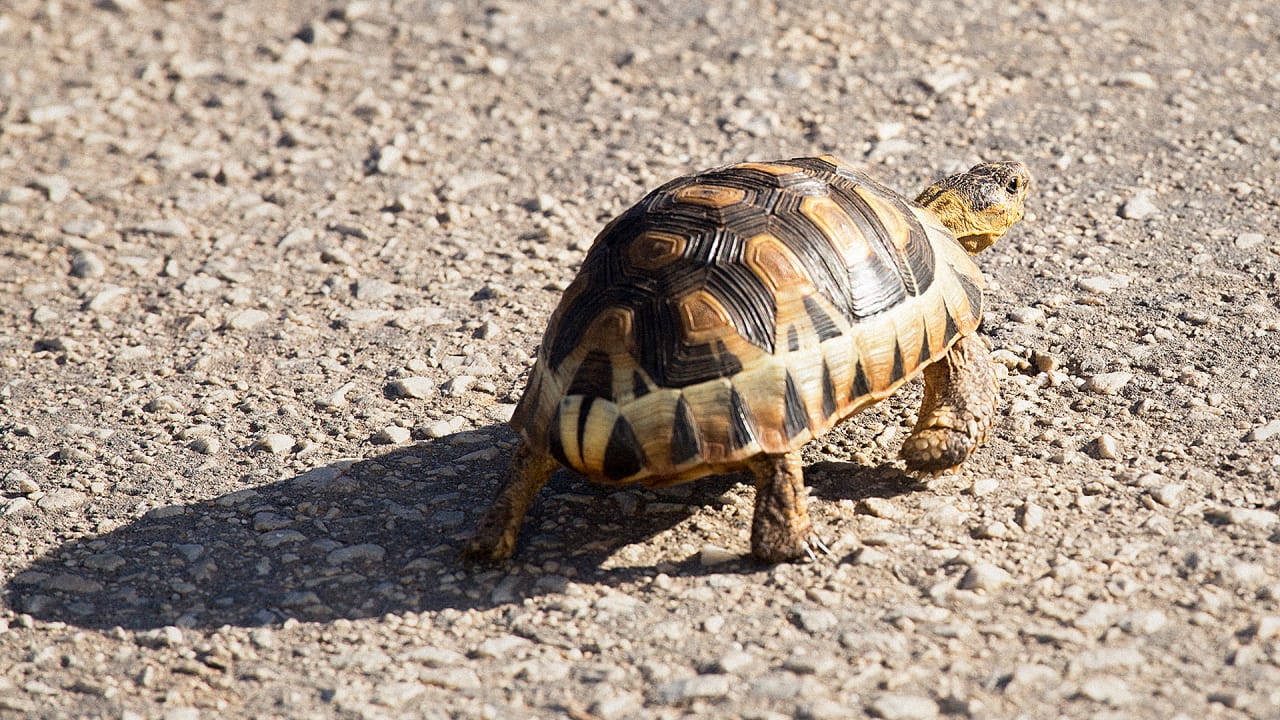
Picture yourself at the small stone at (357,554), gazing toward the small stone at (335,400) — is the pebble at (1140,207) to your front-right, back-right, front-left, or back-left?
front-right

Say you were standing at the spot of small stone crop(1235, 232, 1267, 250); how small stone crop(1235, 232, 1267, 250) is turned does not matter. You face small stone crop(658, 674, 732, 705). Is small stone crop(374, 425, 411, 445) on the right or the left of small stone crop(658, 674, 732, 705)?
right

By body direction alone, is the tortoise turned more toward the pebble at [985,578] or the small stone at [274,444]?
the pebble

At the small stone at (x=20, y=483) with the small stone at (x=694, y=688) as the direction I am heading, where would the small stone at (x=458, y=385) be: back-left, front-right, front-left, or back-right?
front-left

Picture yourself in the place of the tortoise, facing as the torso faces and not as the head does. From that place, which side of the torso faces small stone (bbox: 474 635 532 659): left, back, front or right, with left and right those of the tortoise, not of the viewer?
back

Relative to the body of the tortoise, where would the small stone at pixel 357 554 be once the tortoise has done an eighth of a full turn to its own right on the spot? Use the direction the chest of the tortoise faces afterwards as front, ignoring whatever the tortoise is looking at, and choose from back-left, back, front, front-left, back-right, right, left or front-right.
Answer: back

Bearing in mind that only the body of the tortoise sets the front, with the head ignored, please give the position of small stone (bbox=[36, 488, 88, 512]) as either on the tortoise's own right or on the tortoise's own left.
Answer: on the tortoise's own left

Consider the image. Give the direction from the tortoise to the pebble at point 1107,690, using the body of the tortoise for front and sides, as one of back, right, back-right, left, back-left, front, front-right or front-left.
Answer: right

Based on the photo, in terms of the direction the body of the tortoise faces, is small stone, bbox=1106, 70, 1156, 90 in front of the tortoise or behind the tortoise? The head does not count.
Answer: in front

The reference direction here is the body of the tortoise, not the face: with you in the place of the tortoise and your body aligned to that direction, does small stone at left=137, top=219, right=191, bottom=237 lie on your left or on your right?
on your left

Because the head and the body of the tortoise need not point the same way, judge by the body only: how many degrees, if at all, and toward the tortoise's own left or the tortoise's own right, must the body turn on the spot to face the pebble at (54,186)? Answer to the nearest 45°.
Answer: approximately 90° to the tortoise's own left

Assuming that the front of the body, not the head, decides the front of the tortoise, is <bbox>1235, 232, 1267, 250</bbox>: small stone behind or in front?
in front

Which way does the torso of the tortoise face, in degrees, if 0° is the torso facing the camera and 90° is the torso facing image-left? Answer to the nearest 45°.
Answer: approximately 225°

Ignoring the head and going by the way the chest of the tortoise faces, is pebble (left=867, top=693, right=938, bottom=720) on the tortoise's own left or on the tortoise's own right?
on the tortoise's own right
